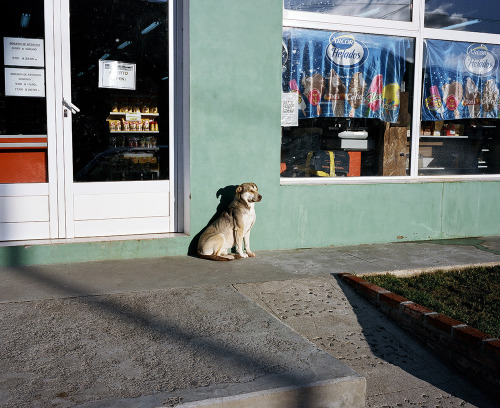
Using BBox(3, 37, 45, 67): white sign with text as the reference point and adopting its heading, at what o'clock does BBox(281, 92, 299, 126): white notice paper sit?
The white notice paper is roughly at 9 o'clock from the white sign with text.

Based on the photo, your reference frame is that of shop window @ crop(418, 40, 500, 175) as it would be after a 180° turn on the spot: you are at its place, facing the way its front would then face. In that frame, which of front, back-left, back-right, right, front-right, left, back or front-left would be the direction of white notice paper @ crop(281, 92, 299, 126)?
back-left

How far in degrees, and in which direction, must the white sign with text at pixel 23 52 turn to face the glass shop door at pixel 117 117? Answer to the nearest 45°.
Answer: approximately 90° to its left

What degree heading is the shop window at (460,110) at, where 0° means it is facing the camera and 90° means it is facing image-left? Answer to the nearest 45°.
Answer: approximately 0°

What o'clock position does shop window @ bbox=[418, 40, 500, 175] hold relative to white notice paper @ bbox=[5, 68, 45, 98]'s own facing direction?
The shop window is roughly at 9 o'clock from the white notice paper.

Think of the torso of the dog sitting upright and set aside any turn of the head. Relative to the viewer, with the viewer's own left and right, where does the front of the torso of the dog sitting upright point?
facing to the right of the viewer

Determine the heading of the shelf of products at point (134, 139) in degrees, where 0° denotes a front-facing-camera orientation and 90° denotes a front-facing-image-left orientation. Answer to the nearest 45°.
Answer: approximately 0°
